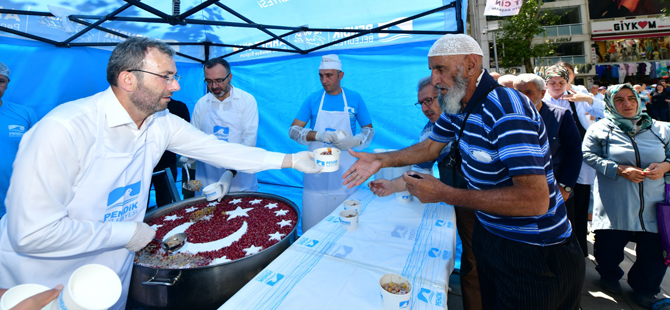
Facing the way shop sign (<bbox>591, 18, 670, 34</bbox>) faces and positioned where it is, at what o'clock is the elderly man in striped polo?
The elderly man in striped polo is roughly at 12 o'clock from the shop sign.

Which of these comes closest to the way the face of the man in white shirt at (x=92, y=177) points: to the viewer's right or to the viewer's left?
to the viewer's right

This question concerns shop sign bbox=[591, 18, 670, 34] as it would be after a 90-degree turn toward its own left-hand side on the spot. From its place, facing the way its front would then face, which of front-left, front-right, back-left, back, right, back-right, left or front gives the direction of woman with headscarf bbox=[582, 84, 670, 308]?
right

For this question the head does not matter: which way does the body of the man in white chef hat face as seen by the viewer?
toward the camera

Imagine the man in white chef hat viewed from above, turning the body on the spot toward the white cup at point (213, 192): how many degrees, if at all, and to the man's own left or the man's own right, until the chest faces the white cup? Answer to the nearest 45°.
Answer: approximately 45° to the man's own right

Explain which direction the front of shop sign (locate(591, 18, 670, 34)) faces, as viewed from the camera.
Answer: facing the viewer

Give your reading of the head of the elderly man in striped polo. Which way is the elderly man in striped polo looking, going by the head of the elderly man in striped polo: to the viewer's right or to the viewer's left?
to the viewer's left

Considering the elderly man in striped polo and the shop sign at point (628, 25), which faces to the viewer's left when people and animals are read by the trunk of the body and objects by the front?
the elderly man in striped polo

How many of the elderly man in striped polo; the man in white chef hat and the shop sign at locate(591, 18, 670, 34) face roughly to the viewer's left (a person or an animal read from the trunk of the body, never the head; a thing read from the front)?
1

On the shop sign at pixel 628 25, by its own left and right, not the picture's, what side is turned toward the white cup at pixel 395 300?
front

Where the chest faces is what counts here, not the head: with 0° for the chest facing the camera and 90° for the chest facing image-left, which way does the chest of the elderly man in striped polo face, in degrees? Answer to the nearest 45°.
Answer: approximately 90°

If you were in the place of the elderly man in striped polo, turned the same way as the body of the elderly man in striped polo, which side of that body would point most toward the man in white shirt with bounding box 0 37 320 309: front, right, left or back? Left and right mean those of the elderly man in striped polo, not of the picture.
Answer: front

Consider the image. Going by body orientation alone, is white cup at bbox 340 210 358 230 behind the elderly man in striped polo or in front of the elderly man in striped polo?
in front

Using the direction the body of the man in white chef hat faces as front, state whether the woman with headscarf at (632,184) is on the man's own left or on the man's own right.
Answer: on the man's own left
